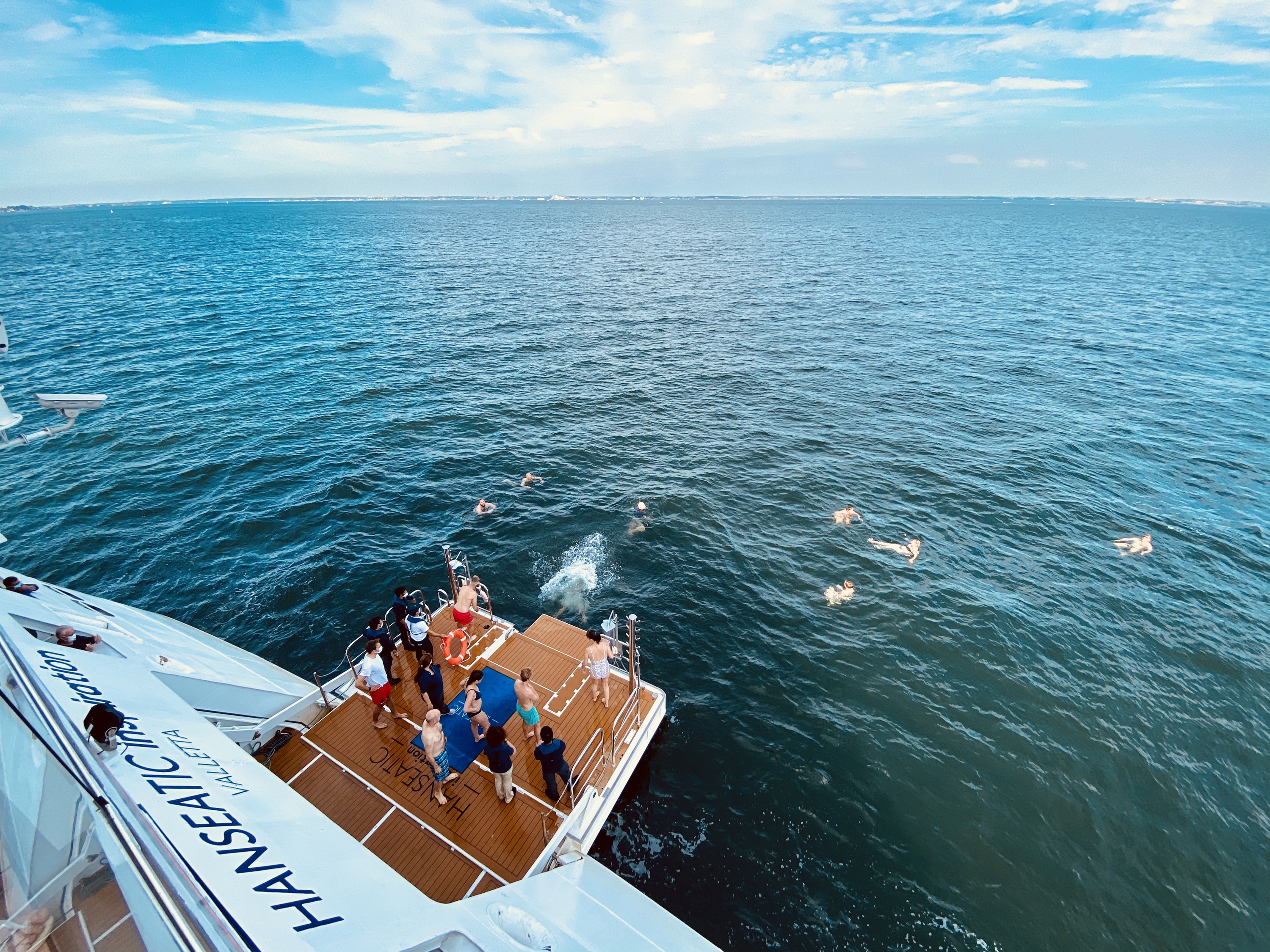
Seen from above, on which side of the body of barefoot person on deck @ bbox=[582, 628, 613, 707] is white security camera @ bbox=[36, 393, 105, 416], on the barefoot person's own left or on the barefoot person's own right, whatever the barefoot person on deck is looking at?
on the barefoot person's own left

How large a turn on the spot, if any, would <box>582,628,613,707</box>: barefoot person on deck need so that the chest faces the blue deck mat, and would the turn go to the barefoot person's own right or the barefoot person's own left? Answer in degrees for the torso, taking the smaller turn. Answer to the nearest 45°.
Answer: approximately 90° to the barefoot person's own left

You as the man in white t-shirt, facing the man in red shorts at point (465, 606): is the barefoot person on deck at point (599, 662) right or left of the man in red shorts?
right

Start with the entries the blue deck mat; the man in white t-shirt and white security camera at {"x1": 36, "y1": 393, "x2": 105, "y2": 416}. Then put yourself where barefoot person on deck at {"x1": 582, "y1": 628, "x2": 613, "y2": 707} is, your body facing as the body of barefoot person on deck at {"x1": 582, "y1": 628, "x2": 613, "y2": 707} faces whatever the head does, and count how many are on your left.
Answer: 3

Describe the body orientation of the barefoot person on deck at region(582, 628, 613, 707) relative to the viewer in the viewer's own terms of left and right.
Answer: facing away from the viewer

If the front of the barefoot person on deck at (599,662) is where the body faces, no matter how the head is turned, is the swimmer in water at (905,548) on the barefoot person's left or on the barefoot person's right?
on the barefoot person's right

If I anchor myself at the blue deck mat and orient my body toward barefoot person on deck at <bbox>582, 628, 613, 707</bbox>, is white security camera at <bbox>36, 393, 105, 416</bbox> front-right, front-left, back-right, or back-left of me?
back-left

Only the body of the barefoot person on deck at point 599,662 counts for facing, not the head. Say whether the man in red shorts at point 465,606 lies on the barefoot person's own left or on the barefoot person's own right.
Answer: on the barefoot person's own left

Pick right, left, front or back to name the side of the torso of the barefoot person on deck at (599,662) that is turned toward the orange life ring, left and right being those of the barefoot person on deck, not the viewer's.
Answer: left
